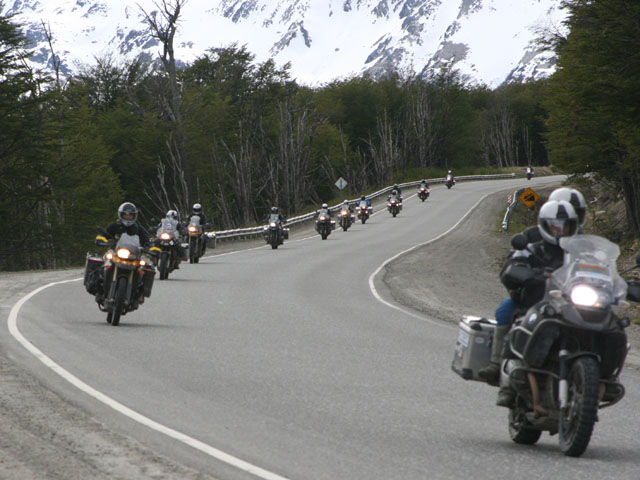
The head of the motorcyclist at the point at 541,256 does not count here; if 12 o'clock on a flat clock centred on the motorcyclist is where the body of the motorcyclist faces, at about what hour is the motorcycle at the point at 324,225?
The motorcycle is roughly at 7 o'clock from the motorcyclist.

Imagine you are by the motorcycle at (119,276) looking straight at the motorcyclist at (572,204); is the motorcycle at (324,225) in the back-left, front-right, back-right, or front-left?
back-left

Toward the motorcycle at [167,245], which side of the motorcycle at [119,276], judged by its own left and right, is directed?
back

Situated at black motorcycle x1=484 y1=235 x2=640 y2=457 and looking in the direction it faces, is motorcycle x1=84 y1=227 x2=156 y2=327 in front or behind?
behind

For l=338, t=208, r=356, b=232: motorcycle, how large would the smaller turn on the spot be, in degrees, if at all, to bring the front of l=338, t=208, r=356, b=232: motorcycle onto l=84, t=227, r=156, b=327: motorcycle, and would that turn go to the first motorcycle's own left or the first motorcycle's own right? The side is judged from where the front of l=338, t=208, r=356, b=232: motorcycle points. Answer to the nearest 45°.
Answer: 0° — it already faces it

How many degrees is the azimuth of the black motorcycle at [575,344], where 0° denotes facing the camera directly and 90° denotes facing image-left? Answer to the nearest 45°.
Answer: approximately 315°

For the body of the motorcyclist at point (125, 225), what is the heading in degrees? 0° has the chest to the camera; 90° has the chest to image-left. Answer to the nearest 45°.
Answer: approximately 0°

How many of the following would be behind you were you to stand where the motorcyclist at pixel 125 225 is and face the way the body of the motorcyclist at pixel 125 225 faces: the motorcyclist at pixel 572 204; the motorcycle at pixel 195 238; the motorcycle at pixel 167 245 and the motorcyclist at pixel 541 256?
2

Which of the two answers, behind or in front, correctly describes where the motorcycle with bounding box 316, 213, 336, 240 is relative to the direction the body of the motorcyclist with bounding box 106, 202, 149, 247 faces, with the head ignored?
behind
